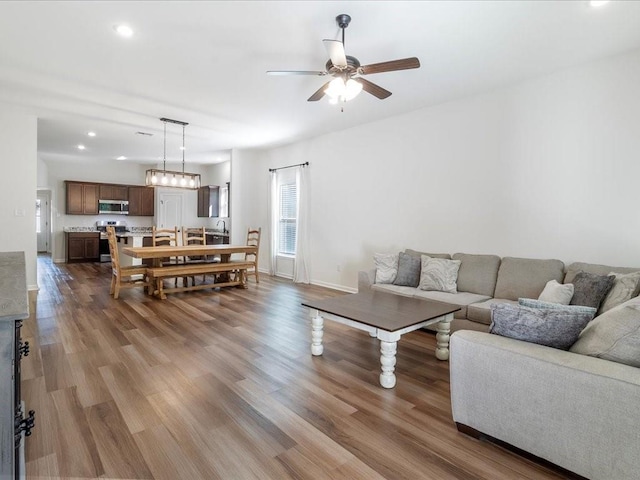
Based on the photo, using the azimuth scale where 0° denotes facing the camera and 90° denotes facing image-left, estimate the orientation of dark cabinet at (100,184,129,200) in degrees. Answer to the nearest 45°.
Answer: approximately 0°

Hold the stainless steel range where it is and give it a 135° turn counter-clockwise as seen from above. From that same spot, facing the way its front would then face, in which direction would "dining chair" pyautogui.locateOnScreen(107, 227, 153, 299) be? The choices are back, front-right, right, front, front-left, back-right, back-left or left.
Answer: back-right

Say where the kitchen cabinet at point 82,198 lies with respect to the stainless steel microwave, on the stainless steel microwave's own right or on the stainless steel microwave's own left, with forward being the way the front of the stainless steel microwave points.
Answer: on the stainless steel microwave's own right

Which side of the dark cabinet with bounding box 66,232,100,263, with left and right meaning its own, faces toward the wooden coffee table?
front

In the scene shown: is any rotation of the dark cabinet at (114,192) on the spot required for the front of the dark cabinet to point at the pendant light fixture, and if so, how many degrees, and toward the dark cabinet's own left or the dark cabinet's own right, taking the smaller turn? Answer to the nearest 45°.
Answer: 0° — it already faces it

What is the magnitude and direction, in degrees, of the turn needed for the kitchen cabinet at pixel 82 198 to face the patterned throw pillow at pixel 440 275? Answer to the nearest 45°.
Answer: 0° — it already faces it

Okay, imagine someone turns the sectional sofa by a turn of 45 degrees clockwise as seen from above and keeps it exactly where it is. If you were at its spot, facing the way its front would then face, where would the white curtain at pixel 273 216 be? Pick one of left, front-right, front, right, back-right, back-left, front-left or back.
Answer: front-right

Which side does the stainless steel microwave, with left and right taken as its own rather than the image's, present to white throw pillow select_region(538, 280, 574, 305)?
front

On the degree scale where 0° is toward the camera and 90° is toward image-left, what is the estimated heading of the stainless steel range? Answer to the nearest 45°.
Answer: approximately 0°

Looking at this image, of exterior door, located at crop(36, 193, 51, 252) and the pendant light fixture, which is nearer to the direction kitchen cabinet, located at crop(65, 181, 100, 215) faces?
the pendant light fixture
